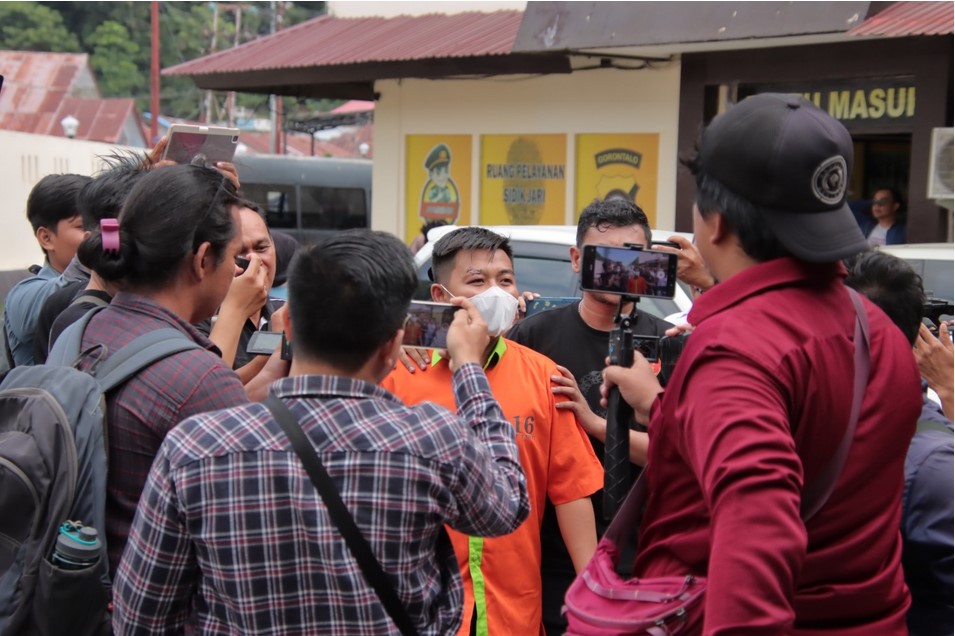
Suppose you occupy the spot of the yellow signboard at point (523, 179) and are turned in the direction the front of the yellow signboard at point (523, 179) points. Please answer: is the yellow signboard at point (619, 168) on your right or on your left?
on your left

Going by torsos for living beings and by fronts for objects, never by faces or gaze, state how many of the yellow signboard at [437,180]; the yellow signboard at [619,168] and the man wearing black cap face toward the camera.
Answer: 2

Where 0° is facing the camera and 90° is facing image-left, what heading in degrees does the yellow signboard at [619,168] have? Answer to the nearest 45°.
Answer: approximately 0°

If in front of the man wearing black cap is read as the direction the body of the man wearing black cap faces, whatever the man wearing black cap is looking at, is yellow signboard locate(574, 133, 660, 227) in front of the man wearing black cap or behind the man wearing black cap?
in front

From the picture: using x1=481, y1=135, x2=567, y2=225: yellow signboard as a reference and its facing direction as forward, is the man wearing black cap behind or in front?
in front

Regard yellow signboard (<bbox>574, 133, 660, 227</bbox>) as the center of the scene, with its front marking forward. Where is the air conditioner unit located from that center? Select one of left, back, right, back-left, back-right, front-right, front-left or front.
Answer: front-left

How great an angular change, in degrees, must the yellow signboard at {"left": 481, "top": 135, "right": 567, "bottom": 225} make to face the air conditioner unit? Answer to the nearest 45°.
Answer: approximately 45° to its left

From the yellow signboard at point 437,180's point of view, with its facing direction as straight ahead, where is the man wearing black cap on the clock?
The man wearing black cap is roughly at 12 o'clock from the yellow signboard.

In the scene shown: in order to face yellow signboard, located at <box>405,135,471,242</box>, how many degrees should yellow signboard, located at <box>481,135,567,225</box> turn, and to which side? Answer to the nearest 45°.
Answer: approximately 135° to its right

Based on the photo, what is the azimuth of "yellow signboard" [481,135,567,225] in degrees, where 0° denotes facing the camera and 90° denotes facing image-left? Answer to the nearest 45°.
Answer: approximately 0°

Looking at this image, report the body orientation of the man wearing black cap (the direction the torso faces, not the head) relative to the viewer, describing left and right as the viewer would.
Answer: facing away from the viewer and to the left of the viewer

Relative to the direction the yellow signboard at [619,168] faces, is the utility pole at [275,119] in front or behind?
behind
